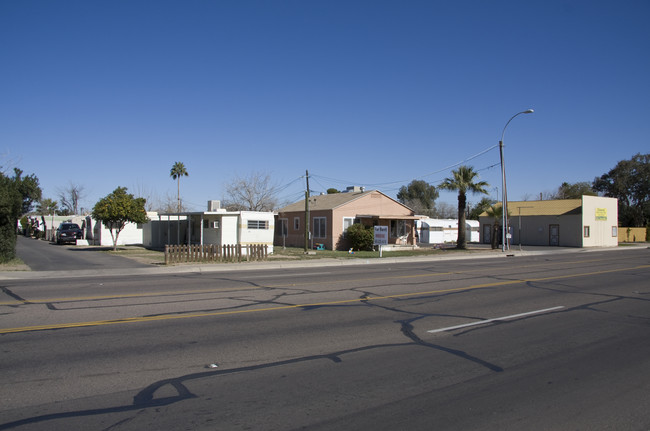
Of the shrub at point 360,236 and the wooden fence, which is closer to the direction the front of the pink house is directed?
the shrub

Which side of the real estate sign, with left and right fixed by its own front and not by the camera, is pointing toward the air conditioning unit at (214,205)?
right

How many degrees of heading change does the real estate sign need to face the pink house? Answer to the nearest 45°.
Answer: approximately 180°

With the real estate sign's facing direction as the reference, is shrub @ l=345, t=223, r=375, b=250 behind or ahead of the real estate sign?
behind

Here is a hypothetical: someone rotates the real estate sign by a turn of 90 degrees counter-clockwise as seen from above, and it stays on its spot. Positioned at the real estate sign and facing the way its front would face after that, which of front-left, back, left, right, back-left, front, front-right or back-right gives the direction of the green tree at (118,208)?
back

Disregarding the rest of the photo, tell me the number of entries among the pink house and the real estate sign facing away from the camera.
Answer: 0

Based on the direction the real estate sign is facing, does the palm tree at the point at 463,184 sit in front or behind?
behind

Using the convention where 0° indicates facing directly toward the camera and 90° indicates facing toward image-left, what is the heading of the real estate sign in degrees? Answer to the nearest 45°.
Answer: approximately 0°

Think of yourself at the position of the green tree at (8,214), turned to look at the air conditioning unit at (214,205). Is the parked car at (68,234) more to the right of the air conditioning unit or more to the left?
left

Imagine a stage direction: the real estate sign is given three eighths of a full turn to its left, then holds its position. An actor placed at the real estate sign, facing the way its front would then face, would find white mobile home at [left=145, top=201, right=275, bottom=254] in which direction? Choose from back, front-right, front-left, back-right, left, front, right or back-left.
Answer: back-left

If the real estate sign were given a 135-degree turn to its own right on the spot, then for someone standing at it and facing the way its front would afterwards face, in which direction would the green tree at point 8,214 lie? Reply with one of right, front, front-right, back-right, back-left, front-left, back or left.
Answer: left

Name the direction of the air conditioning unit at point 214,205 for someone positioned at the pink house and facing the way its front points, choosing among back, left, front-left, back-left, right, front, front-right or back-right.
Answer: right

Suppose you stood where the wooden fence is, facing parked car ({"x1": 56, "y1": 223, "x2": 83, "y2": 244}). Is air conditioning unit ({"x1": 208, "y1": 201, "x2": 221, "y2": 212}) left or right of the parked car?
right

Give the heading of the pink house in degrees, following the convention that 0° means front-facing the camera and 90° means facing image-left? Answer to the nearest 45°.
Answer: approximately 315°

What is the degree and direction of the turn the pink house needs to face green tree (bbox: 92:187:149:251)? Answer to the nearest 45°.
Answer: approximately 90° to its right

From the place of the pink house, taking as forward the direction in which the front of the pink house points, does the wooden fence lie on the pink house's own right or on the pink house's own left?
on the pink house's own right

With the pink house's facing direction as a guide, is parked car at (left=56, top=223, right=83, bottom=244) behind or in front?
behind

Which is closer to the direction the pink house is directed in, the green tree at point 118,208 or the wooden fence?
the wooden fence
